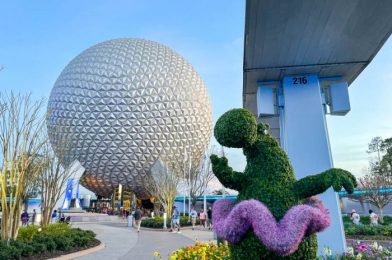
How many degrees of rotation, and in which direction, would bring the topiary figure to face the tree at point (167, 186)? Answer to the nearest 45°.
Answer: approximately 90° to its right

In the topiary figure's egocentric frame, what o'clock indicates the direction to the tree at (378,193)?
The tree is roughly at 5 o'clock from the topiary figure.

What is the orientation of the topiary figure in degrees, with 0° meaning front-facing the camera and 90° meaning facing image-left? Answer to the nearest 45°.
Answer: approximately 45°

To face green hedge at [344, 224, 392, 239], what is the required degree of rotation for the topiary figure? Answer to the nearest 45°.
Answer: approximately 135° to its right

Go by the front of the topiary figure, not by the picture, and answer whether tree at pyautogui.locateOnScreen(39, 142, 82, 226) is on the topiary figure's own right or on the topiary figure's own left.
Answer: on the topiary figure's own right

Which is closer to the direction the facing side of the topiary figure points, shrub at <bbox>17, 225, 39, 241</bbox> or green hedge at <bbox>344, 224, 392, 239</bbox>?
the shrub
